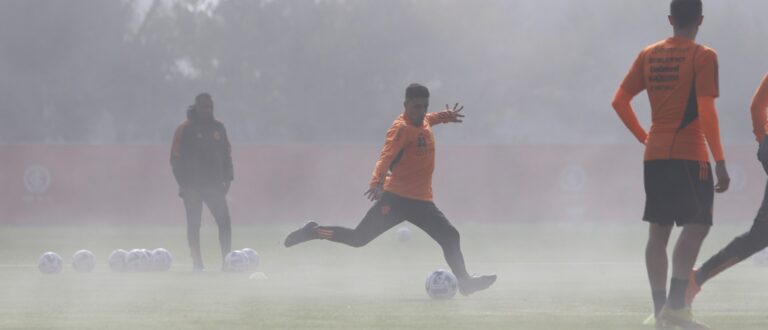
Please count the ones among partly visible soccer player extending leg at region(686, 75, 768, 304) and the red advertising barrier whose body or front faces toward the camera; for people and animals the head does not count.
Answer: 1

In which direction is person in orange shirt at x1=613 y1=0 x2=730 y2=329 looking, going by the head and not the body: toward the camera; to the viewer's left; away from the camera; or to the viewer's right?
away from the camera

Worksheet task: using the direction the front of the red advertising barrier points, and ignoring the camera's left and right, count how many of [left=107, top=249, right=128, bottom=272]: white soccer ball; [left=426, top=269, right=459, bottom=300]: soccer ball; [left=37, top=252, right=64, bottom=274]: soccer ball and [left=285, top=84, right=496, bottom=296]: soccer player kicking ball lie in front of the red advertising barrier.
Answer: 4
